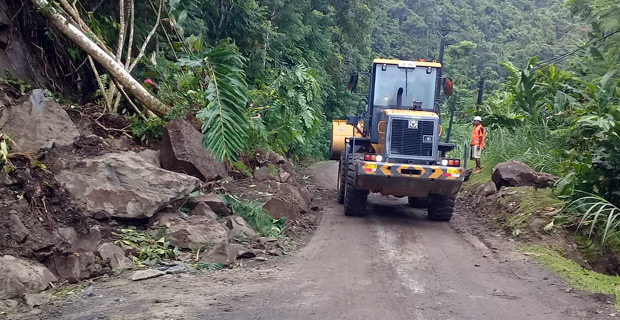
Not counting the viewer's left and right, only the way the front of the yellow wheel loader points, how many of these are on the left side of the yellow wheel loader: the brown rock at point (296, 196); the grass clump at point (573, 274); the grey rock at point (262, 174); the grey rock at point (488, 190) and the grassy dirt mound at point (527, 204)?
2

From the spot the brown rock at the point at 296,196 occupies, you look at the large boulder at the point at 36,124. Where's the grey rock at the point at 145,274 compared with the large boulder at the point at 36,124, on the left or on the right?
left

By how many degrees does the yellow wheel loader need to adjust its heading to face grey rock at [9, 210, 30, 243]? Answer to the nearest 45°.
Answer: approximately 135° to its left

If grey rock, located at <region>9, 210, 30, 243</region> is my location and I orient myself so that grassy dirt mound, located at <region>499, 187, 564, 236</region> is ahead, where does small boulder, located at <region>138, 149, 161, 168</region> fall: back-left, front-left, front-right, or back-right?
front-left

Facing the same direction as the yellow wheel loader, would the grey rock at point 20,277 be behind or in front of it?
behind

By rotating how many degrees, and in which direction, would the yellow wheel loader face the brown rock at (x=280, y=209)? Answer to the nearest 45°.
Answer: approximately 135° to its left

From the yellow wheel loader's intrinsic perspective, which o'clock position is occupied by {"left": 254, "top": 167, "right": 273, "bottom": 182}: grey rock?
The grey rock is roughly at 9 o'clock from the yellow wheel loader.

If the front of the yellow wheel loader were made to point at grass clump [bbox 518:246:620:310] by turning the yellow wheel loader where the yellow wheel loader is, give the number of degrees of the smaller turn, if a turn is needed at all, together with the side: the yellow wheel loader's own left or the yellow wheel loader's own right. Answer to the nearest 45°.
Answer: approximately 135° to the yellow wheel loader's own right

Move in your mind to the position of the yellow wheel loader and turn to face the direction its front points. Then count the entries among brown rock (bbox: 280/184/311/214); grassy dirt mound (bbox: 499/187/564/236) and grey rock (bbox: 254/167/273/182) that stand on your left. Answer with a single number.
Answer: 2

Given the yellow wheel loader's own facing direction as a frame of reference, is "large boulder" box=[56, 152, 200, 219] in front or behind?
behind

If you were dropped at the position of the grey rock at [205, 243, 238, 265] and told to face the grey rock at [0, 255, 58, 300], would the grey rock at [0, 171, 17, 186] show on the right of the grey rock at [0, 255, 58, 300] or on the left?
right

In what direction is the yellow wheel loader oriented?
away from the camera

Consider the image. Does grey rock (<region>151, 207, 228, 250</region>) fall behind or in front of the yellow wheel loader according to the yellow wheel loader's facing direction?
behind

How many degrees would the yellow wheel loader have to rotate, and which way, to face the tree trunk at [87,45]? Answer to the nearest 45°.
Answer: approximately 90° to its left

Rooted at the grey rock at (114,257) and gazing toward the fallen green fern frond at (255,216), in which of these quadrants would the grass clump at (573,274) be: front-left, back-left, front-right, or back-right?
front-right

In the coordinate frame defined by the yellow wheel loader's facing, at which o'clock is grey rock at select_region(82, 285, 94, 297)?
The grey rock is roughly at 7 o'clock from the yellow wheel loader.

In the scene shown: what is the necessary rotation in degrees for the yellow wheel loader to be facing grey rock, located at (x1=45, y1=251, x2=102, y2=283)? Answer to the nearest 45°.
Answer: approximately 135° to its left

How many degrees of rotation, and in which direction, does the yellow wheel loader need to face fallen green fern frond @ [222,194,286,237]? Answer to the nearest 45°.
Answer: approximately 135° to its left

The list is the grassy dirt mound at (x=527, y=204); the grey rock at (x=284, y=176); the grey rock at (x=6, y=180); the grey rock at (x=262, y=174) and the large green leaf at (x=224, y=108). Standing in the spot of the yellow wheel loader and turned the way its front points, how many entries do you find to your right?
1

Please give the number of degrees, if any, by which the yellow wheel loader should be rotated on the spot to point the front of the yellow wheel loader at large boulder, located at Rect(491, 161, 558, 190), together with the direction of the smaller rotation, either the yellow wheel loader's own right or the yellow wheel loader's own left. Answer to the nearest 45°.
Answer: approximately 45° to the yellow wheel loader's own right

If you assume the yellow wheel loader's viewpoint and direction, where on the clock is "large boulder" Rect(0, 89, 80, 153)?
The large boulder is roughly at 8 o'clock from the yellow wheel loader.
